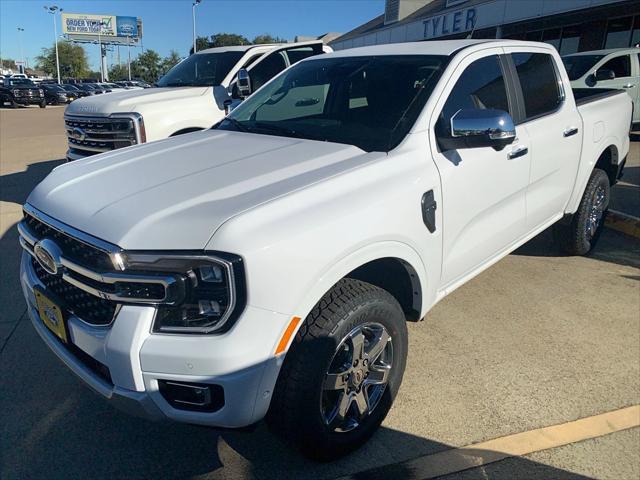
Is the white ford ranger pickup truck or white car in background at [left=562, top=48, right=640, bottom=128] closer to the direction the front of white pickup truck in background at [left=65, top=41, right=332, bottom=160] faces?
the white ford ranger pickup truck

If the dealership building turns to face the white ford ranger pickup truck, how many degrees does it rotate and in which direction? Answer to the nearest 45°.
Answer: approximately 45° to its left

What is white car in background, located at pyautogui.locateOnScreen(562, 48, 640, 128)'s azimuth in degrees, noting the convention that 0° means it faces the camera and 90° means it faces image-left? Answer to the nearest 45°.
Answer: approximately 45°

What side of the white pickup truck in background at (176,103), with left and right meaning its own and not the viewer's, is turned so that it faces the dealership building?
back

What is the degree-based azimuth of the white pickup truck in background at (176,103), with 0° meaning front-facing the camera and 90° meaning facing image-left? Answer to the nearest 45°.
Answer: approximately 45°

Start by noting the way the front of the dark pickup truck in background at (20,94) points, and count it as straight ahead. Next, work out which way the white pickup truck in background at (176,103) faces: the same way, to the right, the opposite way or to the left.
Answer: to the right

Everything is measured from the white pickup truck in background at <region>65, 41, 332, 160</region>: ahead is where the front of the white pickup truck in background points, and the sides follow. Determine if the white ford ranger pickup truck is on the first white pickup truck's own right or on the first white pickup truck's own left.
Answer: on the first white pickup truck's own left

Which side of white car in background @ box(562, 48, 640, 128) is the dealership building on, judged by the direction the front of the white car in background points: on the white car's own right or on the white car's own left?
on the white car's own right
